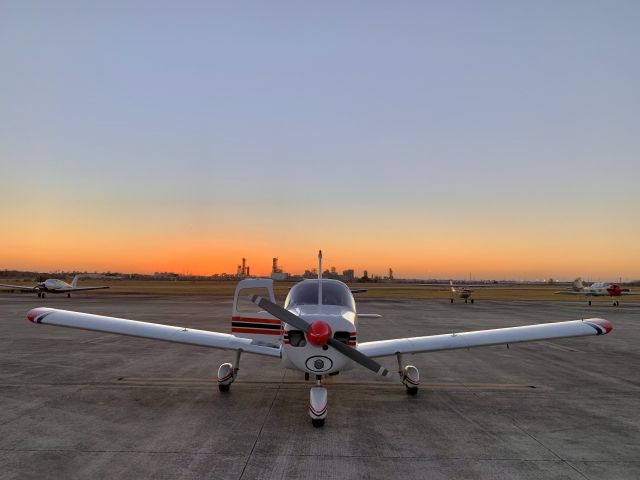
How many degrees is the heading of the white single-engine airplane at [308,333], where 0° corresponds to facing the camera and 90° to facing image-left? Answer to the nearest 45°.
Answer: approximately 0°
